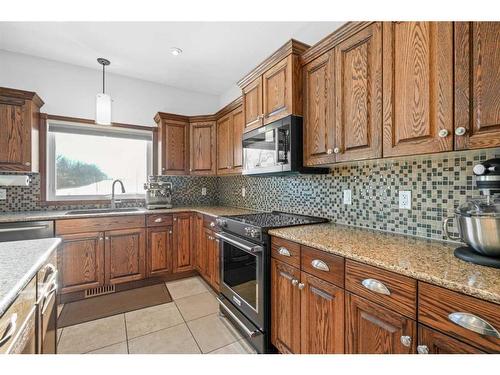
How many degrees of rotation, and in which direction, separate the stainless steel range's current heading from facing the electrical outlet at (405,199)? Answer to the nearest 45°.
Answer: approximately 135° to its left

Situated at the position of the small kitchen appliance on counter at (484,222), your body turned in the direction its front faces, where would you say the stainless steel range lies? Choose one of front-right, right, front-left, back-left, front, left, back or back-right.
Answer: front-right

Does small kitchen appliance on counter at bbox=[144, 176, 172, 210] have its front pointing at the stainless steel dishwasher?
no

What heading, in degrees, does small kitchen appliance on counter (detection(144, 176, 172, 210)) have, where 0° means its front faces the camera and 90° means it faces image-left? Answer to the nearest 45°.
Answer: approximately 0°

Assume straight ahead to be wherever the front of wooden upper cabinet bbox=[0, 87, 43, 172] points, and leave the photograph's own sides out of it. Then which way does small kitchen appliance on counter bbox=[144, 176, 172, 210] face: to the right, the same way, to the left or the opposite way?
the same way

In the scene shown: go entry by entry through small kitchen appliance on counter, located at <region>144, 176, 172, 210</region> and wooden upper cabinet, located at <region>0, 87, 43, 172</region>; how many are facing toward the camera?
2

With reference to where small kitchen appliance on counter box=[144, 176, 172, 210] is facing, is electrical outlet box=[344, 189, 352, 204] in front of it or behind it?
in front

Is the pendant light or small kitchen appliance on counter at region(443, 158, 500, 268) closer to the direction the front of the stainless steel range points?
the pendant light

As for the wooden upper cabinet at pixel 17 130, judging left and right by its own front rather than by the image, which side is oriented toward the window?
left

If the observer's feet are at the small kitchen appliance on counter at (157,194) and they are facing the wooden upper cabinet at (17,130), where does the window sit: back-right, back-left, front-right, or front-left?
front-right

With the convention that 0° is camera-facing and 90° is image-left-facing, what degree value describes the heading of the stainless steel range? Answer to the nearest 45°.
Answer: approximately 45°

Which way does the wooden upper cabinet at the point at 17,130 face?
toward the camera

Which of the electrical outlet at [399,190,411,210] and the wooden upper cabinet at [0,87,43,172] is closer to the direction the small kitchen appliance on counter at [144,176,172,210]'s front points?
the electrical outlet

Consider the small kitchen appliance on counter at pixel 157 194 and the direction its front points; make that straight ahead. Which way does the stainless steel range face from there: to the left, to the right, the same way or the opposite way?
to the right

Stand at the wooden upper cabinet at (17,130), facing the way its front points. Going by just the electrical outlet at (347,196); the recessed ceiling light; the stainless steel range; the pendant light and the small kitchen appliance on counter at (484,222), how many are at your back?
0

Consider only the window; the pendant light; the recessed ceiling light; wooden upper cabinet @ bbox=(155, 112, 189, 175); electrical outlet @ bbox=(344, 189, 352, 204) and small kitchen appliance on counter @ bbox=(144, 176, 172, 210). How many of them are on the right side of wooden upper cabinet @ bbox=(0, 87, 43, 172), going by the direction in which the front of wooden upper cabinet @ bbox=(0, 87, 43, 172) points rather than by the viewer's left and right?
0

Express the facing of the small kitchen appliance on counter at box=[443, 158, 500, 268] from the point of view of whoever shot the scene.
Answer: facing the viewer and to the left of the viewer

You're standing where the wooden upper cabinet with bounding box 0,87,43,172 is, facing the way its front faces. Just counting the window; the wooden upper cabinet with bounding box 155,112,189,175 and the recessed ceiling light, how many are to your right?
0

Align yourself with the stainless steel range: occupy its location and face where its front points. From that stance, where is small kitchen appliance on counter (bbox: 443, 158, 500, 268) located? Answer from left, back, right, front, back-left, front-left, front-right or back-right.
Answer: left
